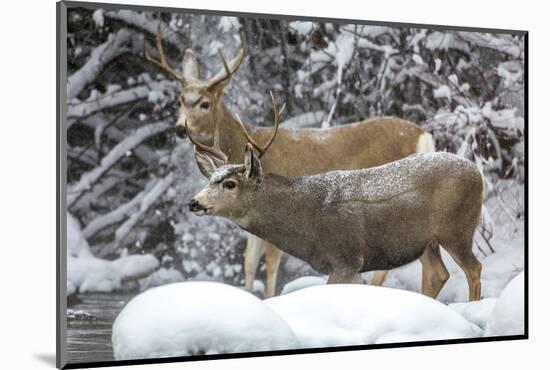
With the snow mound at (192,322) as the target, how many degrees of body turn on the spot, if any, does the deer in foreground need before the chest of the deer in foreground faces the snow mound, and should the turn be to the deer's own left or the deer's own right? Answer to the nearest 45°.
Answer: approximately 45° to the deer's own left

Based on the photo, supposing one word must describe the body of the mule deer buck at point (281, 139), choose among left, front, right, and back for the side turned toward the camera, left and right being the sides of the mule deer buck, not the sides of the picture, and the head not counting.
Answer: left

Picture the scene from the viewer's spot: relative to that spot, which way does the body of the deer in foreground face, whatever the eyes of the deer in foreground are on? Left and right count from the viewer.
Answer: facing to the left of the viewer

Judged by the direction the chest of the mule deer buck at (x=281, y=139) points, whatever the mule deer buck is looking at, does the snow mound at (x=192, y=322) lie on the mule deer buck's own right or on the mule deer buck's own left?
on the mule deer buck's own left
